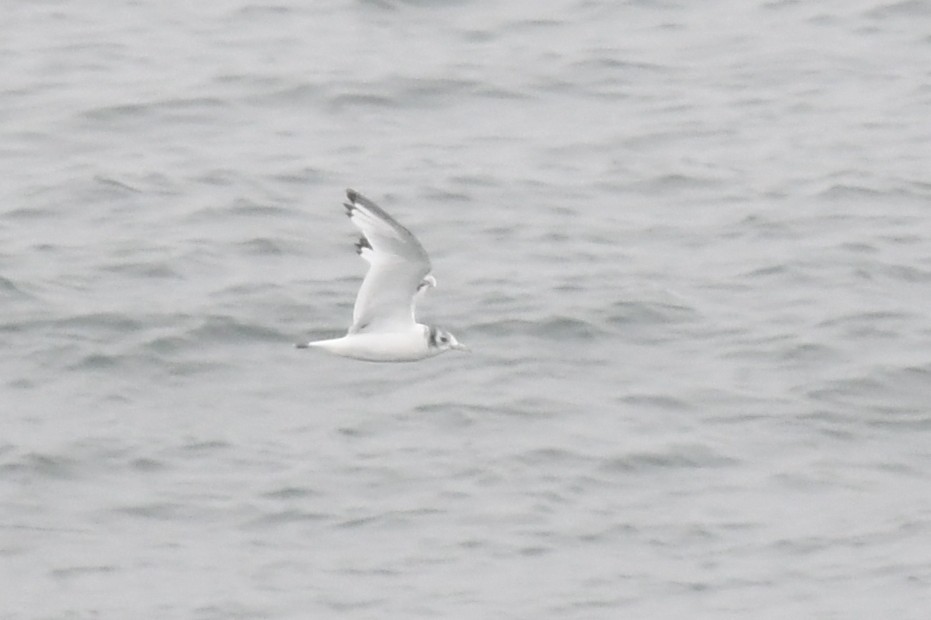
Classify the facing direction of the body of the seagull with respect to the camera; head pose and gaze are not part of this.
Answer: to the viewer's right
